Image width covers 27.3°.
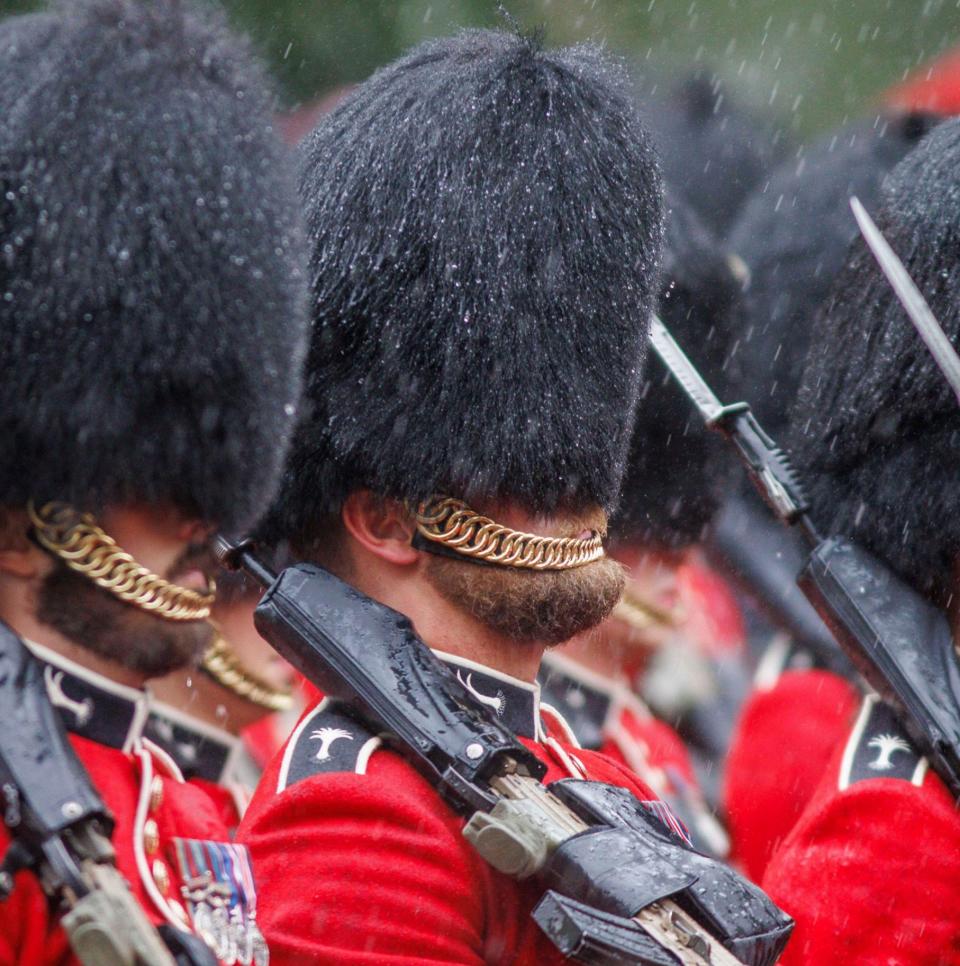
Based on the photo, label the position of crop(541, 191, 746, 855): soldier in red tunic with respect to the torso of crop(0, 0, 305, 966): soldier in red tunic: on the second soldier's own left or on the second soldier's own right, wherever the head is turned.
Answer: on the second soldier's own left

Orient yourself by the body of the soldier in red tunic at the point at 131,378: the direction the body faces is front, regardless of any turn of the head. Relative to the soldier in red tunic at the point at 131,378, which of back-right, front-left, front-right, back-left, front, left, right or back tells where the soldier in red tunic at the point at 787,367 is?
left
